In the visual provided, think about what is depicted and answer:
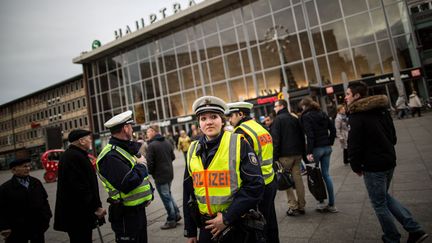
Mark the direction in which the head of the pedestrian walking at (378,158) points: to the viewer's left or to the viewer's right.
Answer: to the viewer's left

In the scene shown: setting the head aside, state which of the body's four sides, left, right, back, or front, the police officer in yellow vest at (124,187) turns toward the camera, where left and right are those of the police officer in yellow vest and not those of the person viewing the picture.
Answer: right

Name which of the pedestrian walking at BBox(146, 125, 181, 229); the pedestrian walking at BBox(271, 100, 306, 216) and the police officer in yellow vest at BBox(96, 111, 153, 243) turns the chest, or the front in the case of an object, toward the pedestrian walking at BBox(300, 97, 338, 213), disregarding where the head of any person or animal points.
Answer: the police officer in yellow vest

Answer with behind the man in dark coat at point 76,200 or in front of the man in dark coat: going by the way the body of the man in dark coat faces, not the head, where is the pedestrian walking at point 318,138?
in front

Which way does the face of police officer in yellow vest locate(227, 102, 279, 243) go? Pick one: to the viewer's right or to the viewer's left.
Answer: to the viewer's left

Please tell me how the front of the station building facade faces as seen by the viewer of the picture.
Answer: facing the viewer and to the left of the viewer

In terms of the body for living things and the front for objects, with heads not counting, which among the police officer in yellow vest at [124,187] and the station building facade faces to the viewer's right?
the police officer in yellow vest

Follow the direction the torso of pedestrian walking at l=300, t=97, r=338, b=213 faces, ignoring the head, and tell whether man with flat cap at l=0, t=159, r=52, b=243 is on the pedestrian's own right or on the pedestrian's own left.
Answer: on the pedestrian's own left

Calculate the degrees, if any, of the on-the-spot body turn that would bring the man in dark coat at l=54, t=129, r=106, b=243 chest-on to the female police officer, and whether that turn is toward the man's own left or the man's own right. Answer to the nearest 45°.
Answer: approximately 45° to the man's own right

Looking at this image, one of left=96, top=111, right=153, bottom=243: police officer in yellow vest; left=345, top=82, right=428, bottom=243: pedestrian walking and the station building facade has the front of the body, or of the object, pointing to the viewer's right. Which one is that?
the police officer in yellow vest

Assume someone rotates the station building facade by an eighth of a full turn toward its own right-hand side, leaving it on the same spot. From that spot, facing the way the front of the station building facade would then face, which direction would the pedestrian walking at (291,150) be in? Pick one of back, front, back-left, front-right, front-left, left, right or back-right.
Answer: left

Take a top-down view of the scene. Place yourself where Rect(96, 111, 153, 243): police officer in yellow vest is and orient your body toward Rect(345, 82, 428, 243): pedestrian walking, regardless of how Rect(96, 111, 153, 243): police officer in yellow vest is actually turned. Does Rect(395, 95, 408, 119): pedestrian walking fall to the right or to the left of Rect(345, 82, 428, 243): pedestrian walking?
left
